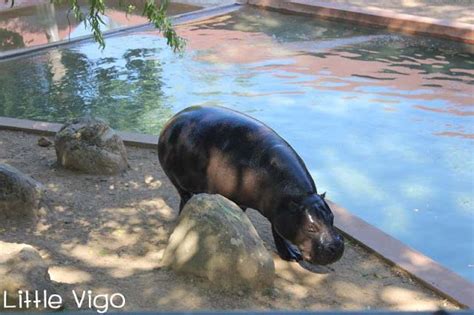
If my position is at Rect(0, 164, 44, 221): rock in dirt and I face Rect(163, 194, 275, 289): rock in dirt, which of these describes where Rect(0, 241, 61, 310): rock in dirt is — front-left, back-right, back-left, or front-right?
front-right

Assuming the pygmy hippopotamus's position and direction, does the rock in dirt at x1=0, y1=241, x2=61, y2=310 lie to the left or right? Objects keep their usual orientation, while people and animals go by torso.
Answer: on its right

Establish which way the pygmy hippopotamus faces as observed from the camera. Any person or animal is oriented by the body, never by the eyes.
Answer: facing the viewer and to the right of the viewer

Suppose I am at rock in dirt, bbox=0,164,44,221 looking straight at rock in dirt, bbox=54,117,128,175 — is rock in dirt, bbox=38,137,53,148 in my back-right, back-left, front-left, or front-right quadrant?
front-left

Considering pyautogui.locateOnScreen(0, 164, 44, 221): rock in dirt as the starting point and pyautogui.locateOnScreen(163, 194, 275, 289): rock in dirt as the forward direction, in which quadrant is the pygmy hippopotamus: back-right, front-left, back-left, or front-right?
front-left

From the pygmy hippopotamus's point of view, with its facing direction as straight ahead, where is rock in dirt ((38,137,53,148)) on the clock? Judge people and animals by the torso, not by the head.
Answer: The rock in dirt is roughly at 6 o'clock from the pygmy hippopotamus.

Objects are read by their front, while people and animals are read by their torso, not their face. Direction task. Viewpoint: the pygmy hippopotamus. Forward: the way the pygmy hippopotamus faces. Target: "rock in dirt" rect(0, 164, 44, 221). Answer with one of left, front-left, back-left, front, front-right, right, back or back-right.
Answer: back-right

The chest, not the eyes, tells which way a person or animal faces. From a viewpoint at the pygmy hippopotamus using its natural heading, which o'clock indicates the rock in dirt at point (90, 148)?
The rock in dirt is roughly at 6 o'clock from the pygmy hippopotamus.
